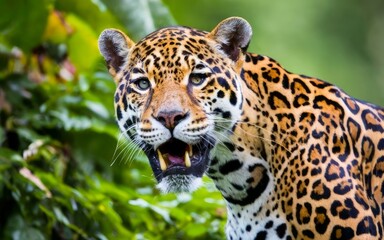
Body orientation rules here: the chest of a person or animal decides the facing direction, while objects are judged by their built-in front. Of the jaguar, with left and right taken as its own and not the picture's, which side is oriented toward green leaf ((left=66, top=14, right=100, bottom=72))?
right

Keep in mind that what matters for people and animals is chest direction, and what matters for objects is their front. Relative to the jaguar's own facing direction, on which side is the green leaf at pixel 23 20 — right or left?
on its right

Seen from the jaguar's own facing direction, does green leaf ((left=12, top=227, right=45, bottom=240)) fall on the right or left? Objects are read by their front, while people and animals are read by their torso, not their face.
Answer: on its right

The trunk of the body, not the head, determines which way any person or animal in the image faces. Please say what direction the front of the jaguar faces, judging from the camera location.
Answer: facing the viewer and to the left of the viewer
